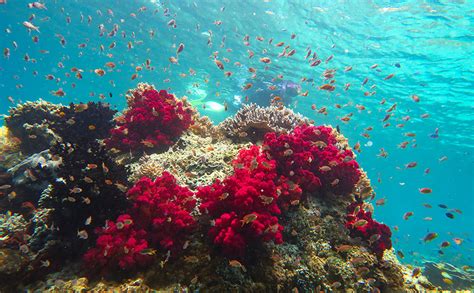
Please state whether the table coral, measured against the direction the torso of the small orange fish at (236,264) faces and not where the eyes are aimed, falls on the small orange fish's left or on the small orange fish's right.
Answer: on the small orange fish's right

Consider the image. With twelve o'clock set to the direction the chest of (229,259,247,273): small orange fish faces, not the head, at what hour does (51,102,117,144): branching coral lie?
The branching coral is roughly at 1 o'clock from the small orange fish.

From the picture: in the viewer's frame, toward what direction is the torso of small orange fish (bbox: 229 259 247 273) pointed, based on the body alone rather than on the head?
to the viewer's left

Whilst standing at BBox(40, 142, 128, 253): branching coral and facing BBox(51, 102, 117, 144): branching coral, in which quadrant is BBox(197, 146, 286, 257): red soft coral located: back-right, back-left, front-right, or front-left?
back-right

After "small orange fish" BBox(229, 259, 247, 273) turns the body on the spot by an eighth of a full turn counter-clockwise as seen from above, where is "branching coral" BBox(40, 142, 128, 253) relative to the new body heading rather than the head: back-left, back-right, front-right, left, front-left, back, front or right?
front-right

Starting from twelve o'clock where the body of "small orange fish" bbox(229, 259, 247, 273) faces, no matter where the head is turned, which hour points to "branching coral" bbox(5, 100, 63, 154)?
The branching coral is roughly at 1 o'clock from the small orange fish.

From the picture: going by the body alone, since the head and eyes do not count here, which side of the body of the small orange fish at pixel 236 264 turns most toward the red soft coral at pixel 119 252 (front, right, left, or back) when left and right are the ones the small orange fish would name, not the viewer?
front

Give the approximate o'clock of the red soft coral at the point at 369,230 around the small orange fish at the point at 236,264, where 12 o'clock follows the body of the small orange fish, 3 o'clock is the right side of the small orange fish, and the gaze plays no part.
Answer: The red soft coral is roughly at 5 o'clock from the small orange fish.
